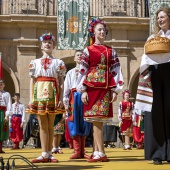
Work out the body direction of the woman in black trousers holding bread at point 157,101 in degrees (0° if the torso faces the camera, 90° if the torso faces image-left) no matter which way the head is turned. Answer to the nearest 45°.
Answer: approximately 0°

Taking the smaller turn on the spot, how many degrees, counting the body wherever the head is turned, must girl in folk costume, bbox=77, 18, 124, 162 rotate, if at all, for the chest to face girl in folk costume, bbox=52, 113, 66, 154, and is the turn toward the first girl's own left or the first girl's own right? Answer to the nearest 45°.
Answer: approximately 180°

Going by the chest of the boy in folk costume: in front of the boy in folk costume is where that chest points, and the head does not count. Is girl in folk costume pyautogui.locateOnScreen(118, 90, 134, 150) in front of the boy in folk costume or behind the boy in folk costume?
behind
